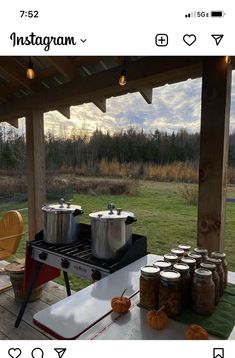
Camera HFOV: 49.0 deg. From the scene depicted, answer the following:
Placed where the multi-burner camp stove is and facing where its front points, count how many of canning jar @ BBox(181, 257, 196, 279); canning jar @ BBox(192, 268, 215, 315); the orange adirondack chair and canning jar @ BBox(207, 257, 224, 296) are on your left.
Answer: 3

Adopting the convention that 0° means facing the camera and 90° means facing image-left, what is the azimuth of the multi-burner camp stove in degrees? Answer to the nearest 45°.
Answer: approximately 45°

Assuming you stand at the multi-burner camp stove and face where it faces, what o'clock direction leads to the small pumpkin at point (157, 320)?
The small pumpkin is roughly at 10 o'clock from the multi-burner camp stove.

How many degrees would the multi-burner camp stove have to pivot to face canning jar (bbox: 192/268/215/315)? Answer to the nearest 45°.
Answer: approximately 90° to its left

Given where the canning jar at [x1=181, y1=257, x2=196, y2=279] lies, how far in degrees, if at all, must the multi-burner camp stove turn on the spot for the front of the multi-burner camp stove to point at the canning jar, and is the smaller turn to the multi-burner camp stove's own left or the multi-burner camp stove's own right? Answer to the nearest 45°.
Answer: approximately 90° to the multi-burner camp stove's own left

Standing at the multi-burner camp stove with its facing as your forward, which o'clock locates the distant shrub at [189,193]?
The distant shrub is roughly at 7 o'clock from the multi-burner camp stove.

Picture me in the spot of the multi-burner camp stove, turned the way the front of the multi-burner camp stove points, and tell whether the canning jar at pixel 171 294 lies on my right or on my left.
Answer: on my left

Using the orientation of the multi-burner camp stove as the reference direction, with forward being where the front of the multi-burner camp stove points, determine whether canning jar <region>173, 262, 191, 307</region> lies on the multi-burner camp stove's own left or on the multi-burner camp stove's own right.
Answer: on the multi-burner camp stove's own left

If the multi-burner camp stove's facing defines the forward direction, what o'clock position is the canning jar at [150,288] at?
The canning jar is roughly at 10 o'clock from the multi-burner camp stove.

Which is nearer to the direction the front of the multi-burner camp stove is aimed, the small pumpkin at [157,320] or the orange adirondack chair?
the small pumpkin
